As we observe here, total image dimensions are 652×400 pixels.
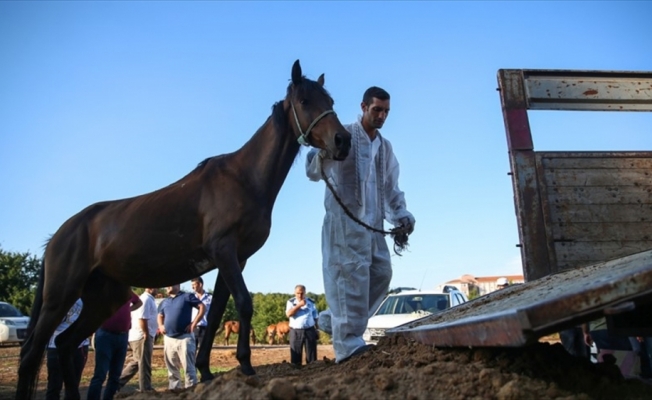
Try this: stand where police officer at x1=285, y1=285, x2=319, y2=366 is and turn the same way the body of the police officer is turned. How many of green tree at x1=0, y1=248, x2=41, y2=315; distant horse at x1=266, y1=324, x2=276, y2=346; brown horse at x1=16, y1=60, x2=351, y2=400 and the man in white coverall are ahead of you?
2

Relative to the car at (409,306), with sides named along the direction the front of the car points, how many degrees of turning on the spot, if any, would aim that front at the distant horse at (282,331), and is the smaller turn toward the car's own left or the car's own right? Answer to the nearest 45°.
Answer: approximately 135° to the car's own right

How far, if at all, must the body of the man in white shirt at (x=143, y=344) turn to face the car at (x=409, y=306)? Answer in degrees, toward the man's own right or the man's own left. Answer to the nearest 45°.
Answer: approximately 45° to the man's own left

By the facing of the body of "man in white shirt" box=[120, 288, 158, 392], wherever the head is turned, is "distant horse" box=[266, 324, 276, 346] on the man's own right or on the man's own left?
on the man's own left

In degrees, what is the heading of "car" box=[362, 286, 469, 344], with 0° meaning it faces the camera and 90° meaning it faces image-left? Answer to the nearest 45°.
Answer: approximately 45°

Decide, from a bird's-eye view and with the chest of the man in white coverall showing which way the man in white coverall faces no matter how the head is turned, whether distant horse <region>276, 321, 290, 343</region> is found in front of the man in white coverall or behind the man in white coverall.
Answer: behind

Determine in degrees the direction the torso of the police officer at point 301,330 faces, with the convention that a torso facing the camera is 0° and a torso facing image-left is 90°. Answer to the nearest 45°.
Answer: approximately 0°

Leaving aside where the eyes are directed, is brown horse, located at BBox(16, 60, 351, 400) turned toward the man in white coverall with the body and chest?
yes

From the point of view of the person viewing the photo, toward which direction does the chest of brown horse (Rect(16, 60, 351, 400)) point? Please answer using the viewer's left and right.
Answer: facing to the right of the viewer

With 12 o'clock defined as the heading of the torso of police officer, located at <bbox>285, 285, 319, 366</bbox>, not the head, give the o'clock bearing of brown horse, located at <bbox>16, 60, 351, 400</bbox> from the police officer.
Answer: The brown horse is roughly at 12 o'clock from the police officer.
